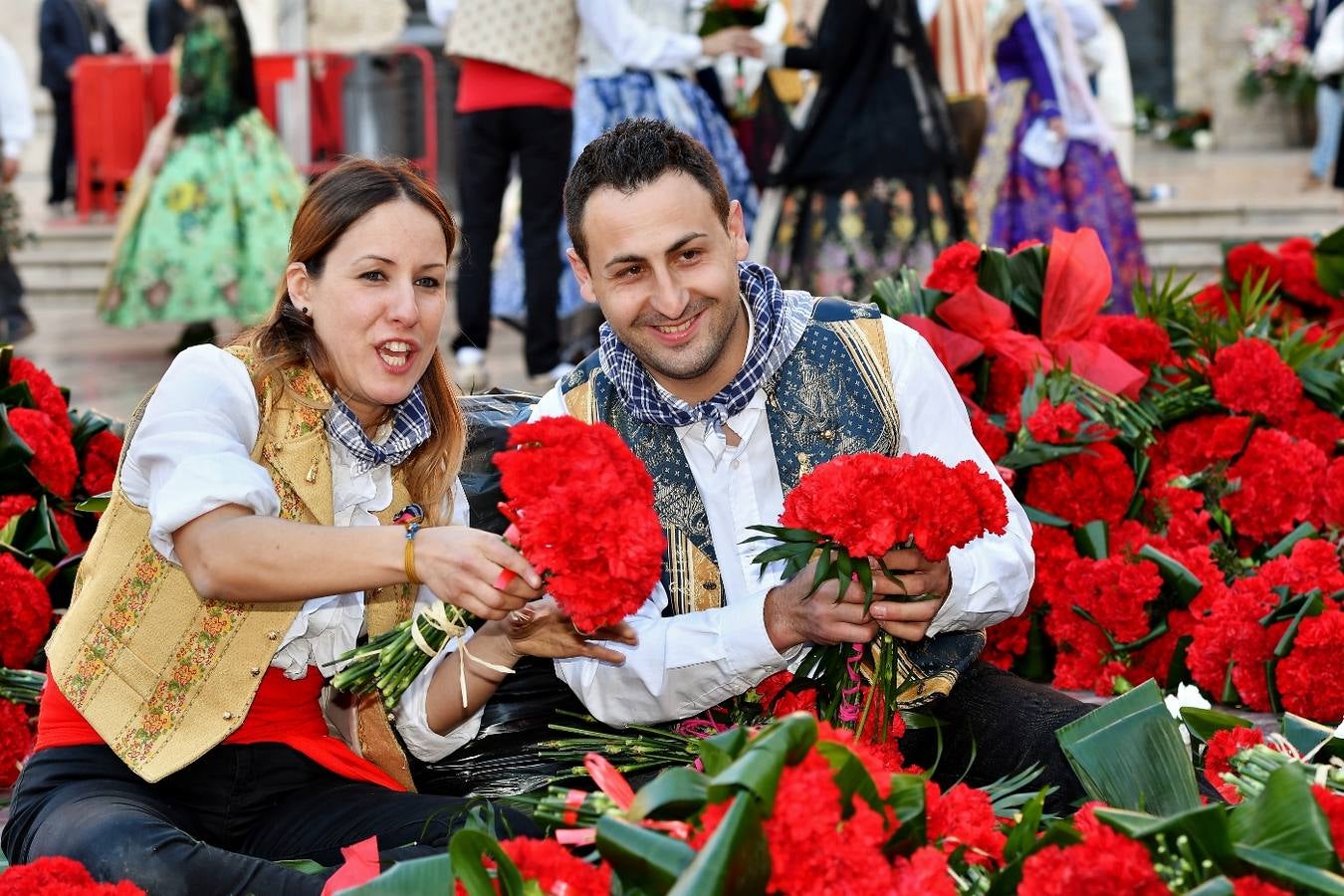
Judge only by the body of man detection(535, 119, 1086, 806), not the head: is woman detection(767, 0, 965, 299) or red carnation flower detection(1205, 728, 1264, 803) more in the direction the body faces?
the red carnation flower

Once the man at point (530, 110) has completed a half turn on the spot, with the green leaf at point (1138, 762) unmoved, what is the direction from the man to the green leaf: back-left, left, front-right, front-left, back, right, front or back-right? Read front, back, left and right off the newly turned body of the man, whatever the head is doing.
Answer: front

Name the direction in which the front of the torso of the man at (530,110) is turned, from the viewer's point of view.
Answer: away from the camera

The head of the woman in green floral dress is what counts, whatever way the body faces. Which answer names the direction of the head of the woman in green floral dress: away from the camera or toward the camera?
away from the camera

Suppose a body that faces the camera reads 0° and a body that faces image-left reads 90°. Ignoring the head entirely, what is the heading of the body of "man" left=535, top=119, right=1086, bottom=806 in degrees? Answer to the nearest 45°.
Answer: approximately 0°

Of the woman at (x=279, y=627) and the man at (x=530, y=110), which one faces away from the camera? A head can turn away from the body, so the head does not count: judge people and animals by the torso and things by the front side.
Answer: the man

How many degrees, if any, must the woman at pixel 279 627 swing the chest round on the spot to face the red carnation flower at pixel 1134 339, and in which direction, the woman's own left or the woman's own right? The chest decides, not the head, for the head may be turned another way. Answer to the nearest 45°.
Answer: approximately 90° to the woman's own left

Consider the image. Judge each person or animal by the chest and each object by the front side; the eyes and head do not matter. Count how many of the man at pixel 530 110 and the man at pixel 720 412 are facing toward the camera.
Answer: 1
